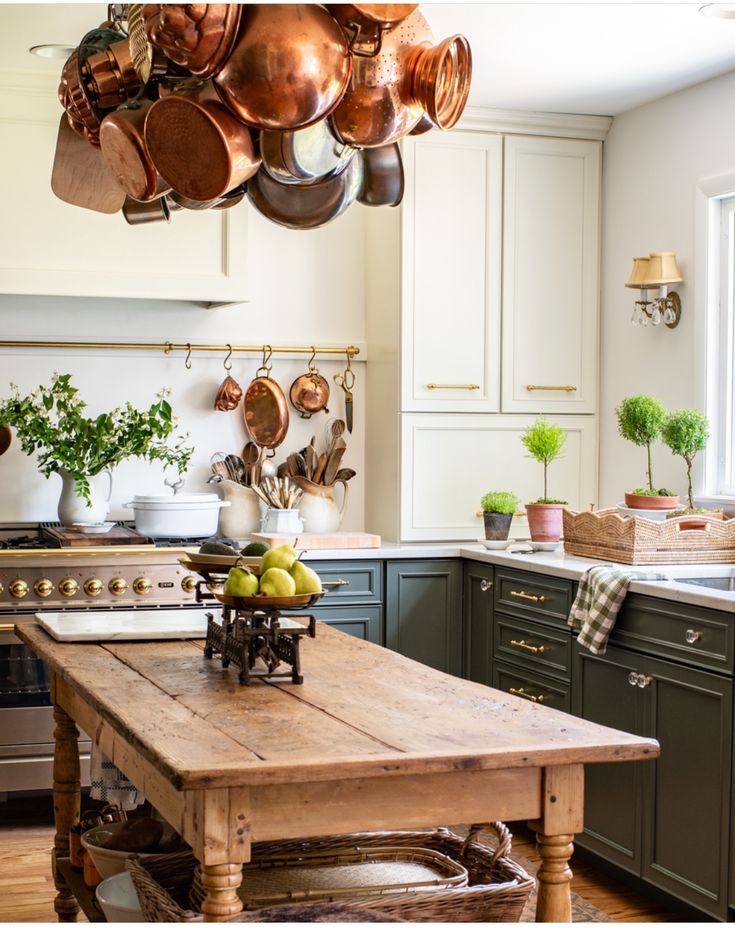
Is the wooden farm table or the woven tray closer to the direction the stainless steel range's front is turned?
the wooden farm table

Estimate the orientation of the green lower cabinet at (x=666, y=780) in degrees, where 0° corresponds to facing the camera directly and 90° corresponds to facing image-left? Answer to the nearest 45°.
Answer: approximately 45°

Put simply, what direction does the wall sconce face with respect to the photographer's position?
facing the viewer and to the left of the viewer

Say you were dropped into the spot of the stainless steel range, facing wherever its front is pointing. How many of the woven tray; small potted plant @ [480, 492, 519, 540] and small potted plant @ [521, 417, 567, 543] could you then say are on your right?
0

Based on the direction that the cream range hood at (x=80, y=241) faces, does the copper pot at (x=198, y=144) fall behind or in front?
in front

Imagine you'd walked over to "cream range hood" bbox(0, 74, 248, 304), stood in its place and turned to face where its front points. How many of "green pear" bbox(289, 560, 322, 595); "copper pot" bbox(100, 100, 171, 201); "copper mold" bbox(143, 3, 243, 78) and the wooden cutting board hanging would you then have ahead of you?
4

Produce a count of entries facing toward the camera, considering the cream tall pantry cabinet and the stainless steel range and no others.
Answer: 2

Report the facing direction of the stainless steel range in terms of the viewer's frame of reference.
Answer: facing the viewer

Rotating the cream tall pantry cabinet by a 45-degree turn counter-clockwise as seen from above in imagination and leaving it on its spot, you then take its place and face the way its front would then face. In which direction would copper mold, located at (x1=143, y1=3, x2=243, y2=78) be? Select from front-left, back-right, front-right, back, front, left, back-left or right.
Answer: front-right

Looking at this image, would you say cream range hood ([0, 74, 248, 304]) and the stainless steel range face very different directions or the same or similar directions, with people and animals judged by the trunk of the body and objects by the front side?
same or similar directions

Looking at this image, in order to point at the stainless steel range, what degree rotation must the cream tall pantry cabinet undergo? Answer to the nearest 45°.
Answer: approximately 45° to its right

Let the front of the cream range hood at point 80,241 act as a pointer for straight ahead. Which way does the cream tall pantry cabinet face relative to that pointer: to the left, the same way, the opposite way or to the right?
the same way

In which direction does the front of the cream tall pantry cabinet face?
toward the camera

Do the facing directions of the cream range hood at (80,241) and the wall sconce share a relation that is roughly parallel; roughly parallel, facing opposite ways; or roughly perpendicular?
roughly perpendicular

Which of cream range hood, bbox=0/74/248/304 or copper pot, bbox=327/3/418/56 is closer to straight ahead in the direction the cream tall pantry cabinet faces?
the copper pot

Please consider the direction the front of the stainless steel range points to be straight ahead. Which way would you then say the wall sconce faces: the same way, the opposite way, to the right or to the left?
to the right

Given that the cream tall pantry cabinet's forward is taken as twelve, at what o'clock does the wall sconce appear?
The wall sconce is roughly at 10 o'clock from the cream tall pantry cabinet.

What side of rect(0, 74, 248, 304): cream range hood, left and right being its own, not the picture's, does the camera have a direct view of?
front

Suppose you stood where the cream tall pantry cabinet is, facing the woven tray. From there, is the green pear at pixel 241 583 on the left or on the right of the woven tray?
right

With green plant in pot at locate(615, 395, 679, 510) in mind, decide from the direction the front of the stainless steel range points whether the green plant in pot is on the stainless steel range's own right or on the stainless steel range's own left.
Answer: on the stainless steel range's own left
